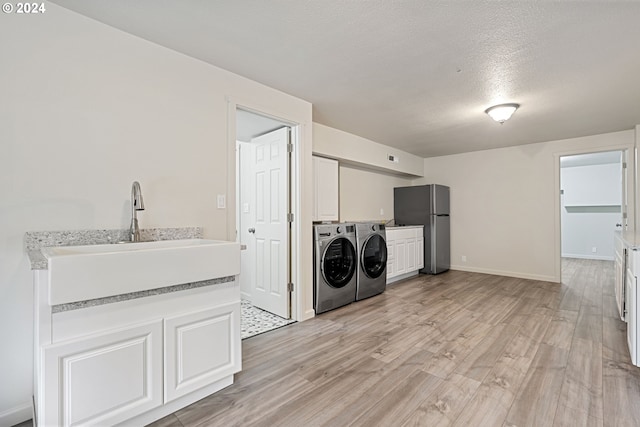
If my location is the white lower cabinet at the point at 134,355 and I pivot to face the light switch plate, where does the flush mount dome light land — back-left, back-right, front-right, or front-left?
front-right

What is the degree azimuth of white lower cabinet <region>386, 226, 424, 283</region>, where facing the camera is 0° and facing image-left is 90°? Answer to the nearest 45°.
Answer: approximately 315°

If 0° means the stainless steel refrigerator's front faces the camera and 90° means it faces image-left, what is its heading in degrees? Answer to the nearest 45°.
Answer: approximately 315°

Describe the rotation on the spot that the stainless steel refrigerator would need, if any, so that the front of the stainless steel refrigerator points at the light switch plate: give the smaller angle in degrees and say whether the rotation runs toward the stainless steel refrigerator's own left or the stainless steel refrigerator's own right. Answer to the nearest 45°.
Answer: approximately 90° to the stainless steel refrigerator's own right

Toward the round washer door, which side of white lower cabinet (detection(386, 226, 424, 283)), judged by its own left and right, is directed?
right

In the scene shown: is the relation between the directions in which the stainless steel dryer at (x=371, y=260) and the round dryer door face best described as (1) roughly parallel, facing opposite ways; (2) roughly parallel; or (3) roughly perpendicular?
roughly parallel

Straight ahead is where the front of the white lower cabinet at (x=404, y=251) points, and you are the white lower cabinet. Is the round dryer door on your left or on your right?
on your right

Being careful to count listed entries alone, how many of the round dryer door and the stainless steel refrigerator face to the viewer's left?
0

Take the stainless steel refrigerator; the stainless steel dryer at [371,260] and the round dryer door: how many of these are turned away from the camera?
0

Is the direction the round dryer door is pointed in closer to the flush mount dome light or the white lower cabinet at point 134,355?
the flush mount dome light

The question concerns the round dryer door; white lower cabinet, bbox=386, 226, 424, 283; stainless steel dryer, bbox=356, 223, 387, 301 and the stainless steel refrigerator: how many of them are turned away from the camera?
0

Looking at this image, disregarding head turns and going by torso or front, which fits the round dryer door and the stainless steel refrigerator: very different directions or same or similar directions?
same or similar directions

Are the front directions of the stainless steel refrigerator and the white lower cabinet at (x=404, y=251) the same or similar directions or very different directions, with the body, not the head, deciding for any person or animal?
same or similar directions

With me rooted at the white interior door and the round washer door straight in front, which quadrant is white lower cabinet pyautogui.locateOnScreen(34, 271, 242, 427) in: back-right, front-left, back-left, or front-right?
back-right

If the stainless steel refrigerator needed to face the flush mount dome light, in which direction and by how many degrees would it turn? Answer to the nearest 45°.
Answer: approximately 45° to its right
